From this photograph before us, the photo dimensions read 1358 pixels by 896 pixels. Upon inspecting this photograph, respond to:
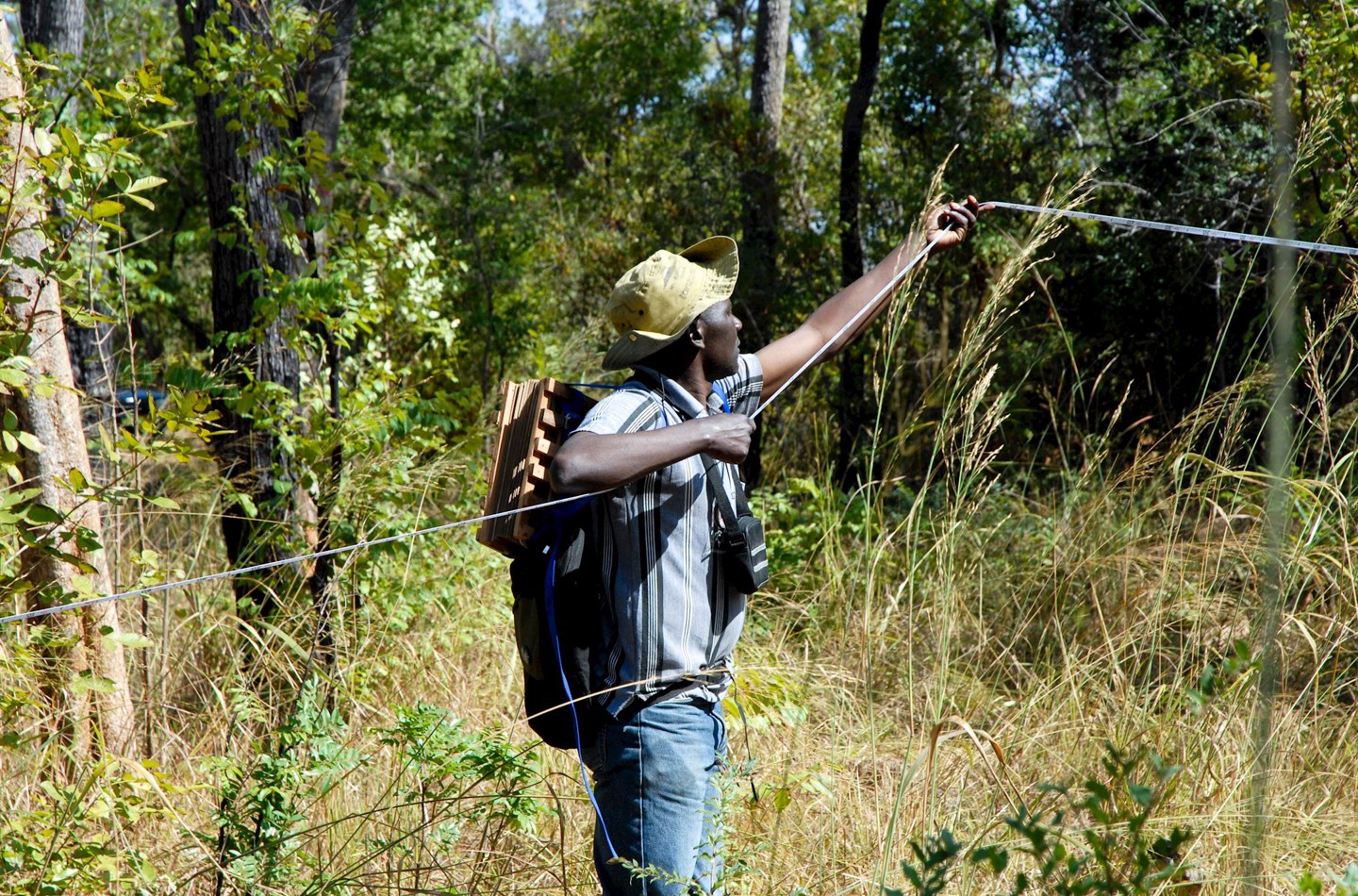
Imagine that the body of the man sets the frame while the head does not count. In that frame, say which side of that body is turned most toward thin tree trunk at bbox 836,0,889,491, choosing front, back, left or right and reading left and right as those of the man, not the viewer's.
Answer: left

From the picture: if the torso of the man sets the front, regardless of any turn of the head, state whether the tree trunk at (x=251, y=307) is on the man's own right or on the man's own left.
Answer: on the man's own left

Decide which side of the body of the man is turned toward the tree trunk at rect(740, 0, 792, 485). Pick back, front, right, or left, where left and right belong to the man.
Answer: left

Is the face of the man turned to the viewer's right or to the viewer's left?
to the viewer's right

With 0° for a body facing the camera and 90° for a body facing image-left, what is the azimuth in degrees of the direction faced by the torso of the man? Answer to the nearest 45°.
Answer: approximately 270°

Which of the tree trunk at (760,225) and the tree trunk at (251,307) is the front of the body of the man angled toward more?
the tree trunk at (760,225)

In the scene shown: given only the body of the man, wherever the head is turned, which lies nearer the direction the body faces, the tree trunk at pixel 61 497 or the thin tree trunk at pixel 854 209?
the thin tree trunk

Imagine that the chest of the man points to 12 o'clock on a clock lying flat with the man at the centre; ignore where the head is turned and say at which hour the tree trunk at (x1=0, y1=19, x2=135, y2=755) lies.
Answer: The tree trunk is roughly at 7 o'clock from the man.
